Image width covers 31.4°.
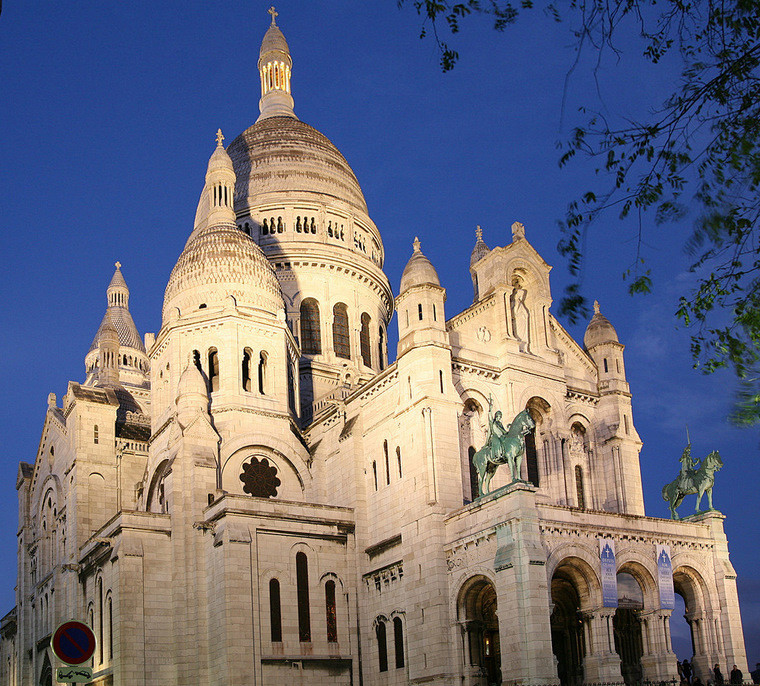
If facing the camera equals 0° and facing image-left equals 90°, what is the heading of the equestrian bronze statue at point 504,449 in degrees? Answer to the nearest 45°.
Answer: approximately 315°

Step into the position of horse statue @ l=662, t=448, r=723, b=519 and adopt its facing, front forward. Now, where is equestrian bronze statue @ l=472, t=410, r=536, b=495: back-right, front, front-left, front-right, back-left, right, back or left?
right

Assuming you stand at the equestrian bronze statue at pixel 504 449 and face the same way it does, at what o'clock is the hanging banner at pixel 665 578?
The hanging banner is roughly at 9 o'clock from the equestrian bronze statue.

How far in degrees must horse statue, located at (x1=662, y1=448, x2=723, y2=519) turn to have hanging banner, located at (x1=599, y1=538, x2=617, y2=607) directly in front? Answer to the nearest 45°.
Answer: approximately 90° to its right

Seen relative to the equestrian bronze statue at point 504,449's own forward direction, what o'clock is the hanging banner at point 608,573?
The hanging banner is roughly at 9 o'clock from the equestrian bronze statue.

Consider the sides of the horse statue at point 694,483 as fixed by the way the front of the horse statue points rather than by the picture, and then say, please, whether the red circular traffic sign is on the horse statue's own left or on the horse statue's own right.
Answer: on the horse statue's own right
